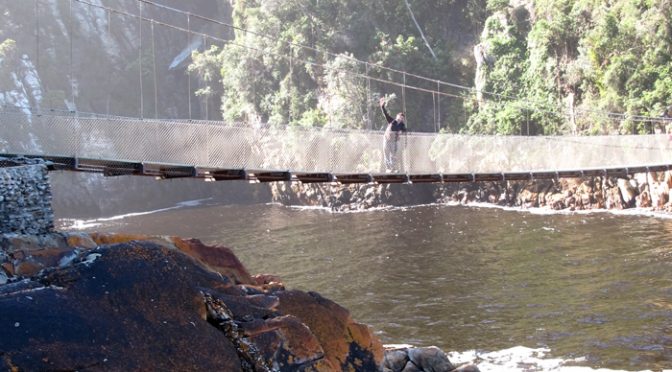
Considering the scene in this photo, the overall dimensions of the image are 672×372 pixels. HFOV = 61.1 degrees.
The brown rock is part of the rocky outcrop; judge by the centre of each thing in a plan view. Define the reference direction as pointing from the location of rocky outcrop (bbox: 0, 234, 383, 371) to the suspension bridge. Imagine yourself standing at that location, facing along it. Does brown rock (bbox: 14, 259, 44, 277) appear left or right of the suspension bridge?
left

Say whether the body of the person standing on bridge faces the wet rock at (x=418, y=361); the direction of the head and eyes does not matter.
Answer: yes

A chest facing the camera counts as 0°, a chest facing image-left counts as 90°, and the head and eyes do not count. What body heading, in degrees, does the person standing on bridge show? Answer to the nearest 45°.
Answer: approximately 0°

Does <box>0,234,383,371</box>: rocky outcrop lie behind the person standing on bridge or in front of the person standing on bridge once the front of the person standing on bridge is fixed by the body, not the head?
in front

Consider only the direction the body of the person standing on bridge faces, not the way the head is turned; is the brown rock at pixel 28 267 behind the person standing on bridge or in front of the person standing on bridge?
in front
